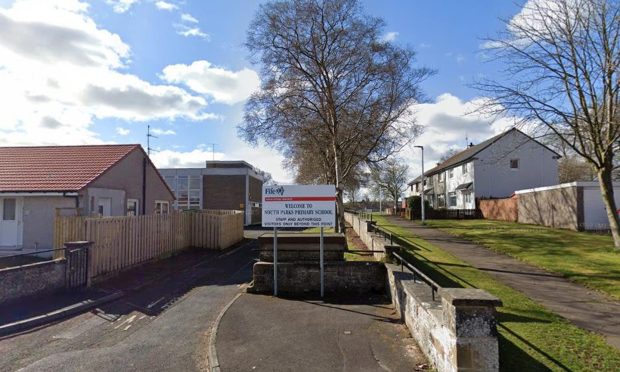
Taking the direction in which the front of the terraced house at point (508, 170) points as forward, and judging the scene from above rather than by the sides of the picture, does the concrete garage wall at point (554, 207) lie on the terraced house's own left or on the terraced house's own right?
on the terraced house's own left

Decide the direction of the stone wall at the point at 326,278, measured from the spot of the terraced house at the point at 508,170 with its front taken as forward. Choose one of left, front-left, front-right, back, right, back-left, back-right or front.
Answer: front-left

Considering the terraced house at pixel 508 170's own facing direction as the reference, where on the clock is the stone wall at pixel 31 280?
The stone wall is roughly at 11 o'clock from the terraced house.

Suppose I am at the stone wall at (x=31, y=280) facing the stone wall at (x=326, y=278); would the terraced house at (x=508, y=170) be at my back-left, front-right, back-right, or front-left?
front-left

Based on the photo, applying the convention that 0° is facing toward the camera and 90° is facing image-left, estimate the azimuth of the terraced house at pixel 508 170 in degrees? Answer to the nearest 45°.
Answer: approximately 45°

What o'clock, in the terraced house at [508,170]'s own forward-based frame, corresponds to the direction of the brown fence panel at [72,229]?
The brown fence panel is roughly at 11 o'clock from the terraced house.

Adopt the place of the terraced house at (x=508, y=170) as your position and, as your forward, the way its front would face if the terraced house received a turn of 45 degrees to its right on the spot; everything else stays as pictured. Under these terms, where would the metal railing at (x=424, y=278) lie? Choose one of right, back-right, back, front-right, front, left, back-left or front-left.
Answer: left

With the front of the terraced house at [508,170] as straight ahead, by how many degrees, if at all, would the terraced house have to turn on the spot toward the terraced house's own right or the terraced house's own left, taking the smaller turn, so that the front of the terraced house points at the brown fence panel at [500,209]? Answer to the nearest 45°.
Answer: approximately 45° to the terraced house's own left

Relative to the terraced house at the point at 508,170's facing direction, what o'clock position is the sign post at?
The sign post is roughly at 11 o'clock from the terraced house.

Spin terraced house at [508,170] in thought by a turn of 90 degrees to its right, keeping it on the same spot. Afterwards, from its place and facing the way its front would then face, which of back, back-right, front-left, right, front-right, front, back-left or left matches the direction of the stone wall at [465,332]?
back-left

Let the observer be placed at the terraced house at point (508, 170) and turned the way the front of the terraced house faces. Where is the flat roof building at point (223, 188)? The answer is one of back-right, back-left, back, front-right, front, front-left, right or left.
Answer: front-right

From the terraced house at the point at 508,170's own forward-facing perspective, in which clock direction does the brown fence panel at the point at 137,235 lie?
The brown fence panel is roughly at 11 o'clock from the terraced house.
